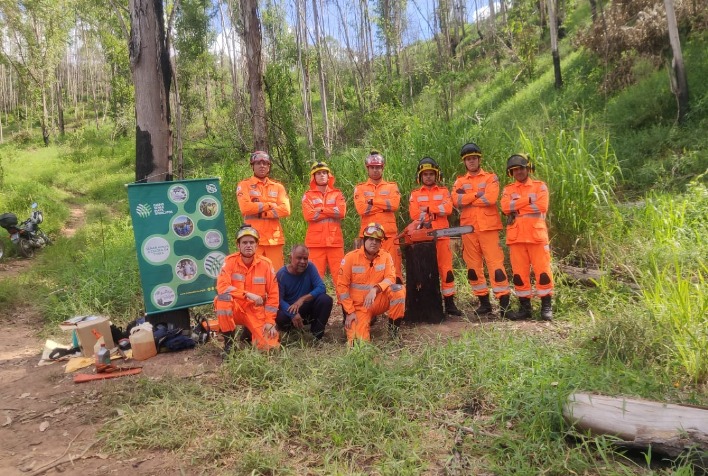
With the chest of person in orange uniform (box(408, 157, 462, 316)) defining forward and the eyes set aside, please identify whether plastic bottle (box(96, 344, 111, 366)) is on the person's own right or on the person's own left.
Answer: on the person's own right

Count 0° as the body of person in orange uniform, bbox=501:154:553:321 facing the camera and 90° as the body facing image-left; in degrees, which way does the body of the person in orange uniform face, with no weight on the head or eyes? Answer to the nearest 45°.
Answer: approximately 0°

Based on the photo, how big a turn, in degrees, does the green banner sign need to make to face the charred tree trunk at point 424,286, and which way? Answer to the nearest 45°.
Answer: approximately 90° to its left

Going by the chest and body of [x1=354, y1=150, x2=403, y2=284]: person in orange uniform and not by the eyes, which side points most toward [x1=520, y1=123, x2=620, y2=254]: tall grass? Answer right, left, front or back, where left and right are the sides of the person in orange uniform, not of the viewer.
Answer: left
